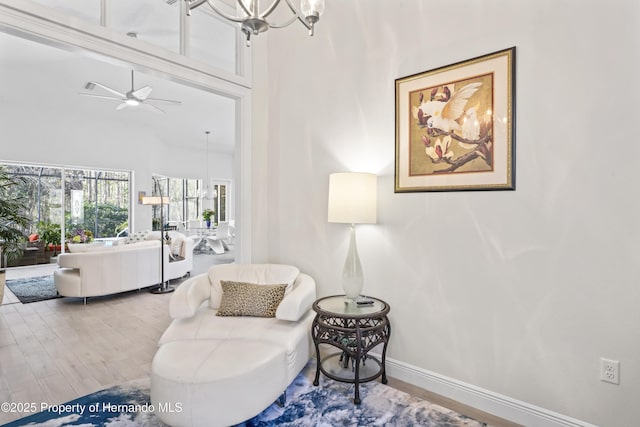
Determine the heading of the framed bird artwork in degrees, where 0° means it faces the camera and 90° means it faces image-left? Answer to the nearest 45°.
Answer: approximately 45°

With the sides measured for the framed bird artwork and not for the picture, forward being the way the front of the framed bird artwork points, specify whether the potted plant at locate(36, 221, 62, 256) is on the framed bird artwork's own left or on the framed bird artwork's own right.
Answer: on the framed bird artwork's own right

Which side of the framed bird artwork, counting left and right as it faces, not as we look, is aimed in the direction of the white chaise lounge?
front

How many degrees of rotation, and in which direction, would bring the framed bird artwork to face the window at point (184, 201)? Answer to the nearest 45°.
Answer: approximately 90° to its right

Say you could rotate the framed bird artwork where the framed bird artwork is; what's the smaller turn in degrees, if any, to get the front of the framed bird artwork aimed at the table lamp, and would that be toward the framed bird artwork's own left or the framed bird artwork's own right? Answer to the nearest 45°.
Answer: approximately 45° to the framed bird artwork's own right

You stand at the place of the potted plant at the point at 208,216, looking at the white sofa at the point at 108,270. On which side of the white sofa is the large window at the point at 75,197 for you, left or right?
right

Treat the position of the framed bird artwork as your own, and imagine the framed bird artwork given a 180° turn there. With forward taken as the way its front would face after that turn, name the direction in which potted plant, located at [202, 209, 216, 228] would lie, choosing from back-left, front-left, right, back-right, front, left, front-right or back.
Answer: left

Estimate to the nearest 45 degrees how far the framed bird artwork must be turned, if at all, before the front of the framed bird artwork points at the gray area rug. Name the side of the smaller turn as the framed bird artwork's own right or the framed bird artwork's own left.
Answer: approximately 45° to the framed bird artwork's own right

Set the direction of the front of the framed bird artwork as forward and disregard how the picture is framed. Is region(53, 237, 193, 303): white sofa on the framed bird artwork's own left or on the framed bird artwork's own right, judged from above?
on the framed bird artwork's own right

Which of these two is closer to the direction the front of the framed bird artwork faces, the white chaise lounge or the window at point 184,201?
the white chaise lounge

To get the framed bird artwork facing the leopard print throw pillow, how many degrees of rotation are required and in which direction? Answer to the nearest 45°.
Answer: approximately 45° to its right
